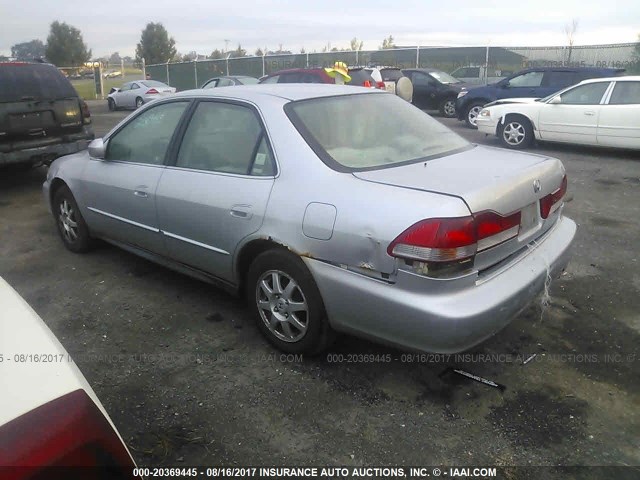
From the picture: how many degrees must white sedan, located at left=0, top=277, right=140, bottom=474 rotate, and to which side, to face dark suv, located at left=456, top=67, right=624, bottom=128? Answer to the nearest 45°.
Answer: approximately 90° to its right

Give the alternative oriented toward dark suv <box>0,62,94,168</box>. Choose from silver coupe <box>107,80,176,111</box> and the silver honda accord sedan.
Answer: the silver honda accord sedan

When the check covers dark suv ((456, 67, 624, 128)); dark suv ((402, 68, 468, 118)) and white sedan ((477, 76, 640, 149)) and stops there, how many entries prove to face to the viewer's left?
2

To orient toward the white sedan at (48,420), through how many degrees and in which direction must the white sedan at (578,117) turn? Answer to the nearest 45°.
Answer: approximately 90° to its left

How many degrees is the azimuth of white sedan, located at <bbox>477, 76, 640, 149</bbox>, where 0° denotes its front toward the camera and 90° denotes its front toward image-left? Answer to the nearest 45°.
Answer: approximately 90°

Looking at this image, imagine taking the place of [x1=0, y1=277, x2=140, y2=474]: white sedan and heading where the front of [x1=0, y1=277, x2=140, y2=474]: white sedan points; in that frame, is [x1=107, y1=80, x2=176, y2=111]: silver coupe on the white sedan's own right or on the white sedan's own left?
on the white sedan's own right

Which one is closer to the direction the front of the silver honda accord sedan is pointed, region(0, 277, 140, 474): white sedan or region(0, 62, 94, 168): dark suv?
the dark suv

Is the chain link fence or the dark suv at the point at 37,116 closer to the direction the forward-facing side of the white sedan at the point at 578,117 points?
the dark suv

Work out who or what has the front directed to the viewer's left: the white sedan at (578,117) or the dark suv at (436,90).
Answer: the white sedan

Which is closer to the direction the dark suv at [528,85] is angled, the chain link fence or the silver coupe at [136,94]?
the silver coupe

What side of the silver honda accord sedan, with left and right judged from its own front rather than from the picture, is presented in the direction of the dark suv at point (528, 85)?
right
